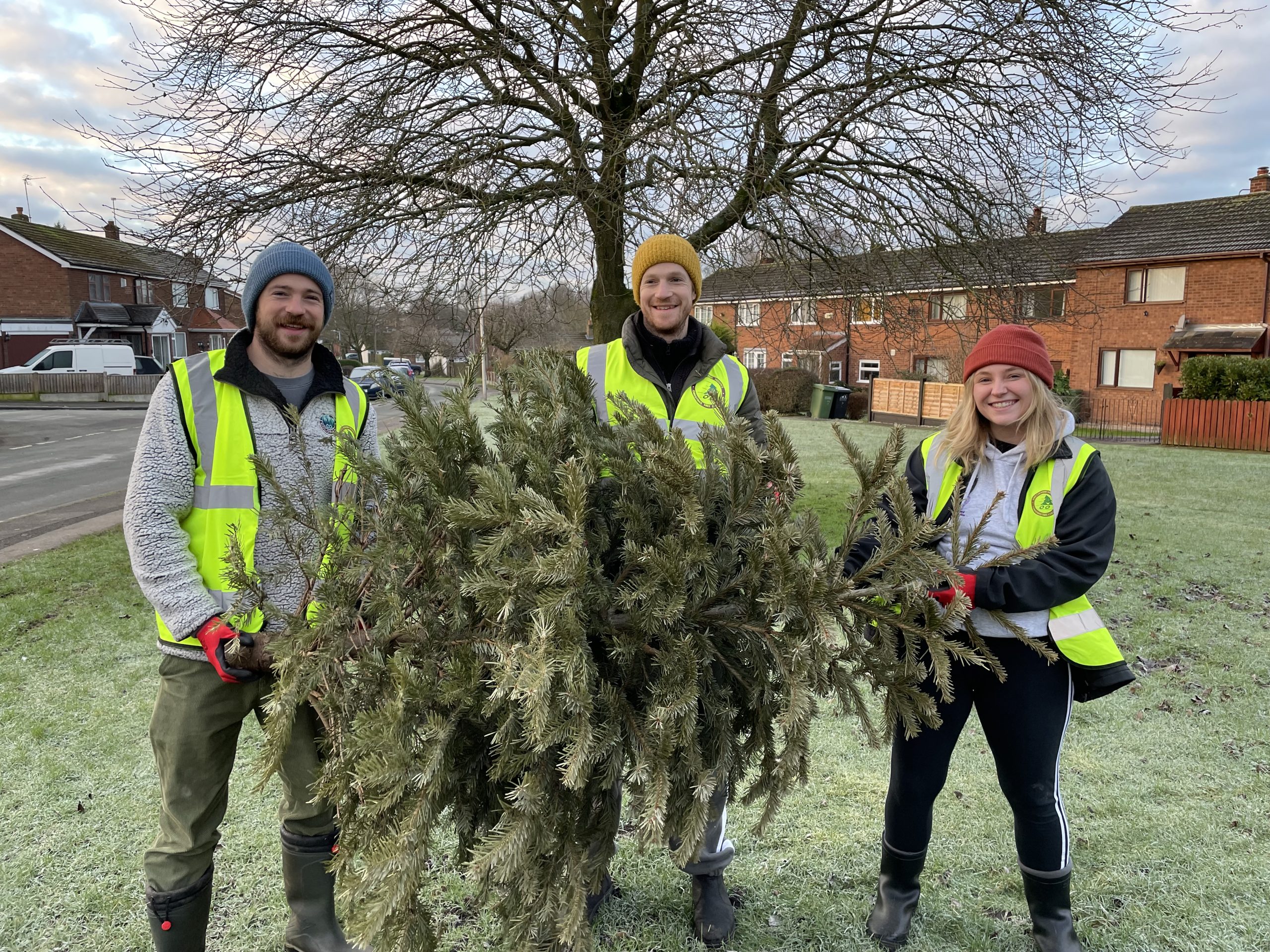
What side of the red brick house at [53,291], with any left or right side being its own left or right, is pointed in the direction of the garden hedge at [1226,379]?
front

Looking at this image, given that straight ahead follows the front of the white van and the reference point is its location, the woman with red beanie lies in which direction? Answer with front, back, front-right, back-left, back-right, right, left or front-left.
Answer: left

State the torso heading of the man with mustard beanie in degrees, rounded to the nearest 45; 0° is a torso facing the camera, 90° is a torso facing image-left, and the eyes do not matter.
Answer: approximately 0°

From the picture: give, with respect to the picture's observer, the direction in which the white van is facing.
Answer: facing to the left of the viewer

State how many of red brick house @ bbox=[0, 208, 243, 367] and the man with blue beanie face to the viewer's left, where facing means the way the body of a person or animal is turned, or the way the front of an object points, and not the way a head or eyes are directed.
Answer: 0

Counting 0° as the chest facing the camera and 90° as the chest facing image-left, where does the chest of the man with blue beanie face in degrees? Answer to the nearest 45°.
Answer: approximately 315°

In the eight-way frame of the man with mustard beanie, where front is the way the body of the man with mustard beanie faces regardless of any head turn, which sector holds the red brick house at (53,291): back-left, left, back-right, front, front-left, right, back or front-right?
back-right

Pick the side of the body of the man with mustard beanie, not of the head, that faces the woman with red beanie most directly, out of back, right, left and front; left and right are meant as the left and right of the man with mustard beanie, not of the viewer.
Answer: left

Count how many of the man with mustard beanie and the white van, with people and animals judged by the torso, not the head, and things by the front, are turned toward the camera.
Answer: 1

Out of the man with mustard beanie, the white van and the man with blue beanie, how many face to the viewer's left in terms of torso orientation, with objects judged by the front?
1

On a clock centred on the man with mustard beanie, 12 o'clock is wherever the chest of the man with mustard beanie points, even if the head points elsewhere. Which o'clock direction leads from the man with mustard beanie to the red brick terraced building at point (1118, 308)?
The red brick terraced building is roughly at 7 o'clock from the man with mustard beanie.
